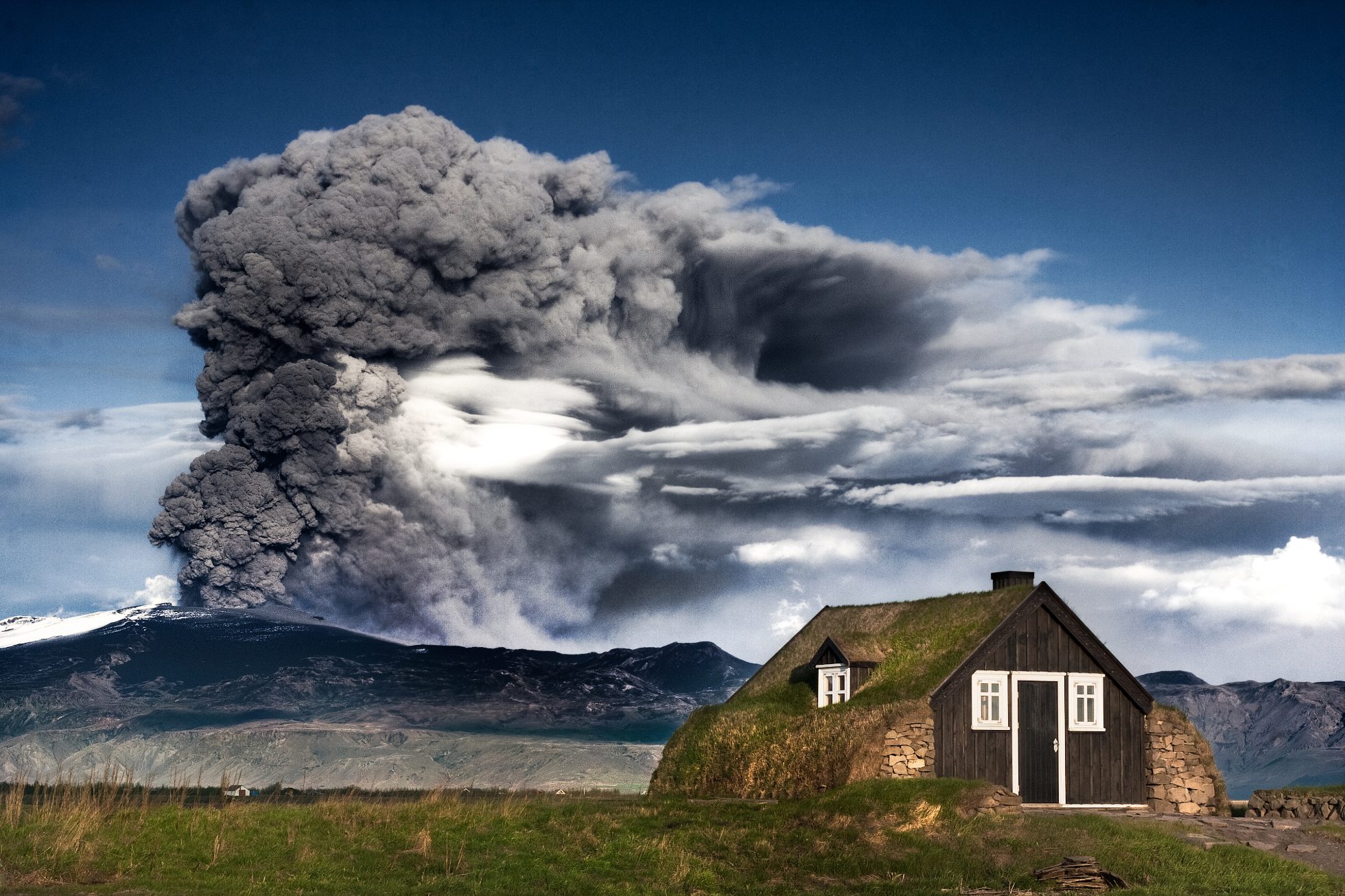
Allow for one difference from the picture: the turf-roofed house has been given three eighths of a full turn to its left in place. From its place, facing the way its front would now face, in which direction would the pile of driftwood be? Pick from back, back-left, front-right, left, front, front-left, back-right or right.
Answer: back

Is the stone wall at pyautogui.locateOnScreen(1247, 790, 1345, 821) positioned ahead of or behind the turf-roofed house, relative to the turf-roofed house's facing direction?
ahead

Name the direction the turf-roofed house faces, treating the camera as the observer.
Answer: facing the viewer and to the right of the viewer
